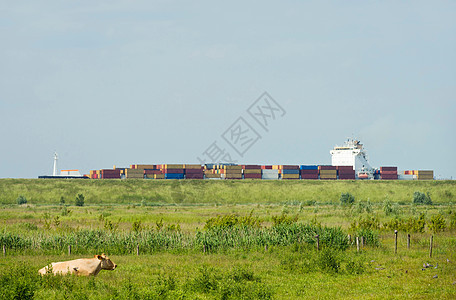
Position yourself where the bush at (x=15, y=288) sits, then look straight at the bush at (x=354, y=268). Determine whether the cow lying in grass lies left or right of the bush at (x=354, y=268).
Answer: left

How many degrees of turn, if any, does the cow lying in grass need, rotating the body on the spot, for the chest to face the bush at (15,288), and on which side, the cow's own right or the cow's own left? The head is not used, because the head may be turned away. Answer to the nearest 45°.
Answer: approximately 135° to the cow's own right

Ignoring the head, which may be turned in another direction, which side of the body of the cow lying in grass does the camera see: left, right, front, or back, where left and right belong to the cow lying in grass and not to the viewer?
right

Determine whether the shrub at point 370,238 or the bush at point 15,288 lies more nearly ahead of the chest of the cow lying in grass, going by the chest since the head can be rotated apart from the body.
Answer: the shrub

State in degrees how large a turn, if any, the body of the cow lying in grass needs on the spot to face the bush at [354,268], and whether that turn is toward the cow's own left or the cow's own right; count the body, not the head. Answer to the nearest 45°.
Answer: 0° — it already faces it

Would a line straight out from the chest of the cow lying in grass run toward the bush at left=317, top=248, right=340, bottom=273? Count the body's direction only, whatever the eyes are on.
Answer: yes
